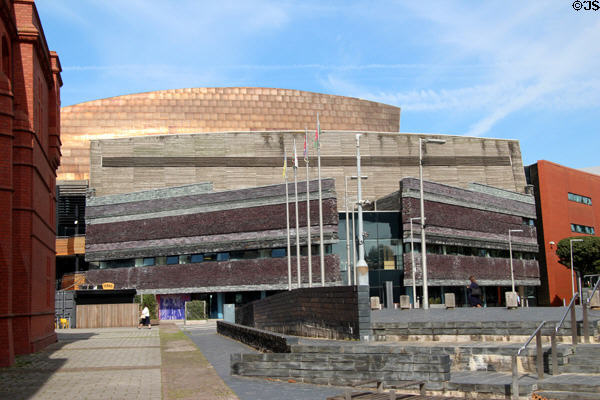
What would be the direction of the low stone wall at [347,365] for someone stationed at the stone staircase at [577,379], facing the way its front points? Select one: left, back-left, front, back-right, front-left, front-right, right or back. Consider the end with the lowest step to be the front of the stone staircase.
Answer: right

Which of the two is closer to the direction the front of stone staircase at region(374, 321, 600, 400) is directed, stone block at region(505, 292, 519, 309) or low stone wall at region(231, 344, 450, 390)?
the low stone wall

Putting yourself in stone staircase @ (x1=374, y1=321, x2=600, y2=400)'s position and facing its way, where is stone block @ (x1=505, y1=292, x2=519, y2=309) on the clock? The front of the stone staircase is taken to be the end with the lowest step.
The stone block is roughly at 6 o'clock from the stone staircase.

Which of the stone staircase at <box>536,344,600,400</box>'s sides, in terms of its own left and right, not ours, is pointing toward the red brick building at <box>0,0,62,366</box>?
right

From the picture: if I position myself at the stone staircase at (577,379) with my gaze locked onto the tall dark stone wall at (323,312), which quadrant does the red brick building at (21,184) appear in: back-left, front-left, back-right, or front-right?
front-left

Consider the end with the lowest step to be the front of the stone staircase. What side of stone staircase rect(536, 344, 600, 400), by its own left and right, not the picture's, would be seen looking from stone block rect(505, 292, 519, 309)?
back

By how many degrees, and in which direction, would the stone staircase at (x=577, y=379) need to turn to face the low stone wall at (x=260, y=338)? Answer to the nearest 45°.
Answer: approximately 135° to its right

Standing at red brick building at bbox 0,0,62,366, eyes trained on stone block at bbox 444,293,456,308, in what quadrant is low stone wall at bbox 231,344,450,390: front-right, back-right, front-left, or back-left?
front-right

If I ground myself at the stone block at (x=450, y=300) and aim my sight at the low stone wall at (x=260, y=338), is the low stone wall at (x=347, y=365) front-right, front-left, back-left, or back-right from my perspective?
front-left

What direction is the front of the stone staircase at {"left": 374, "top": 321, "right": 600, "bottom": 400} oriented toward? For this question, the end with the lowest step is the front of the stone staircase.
toward the camera

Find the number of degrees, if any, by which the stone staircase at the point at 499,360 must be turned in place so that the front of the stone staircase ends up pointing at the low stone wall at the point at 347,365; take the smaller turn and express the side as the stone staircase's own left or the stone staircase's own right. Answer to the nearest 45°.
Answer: approximately 90° to the stone staircase's own right

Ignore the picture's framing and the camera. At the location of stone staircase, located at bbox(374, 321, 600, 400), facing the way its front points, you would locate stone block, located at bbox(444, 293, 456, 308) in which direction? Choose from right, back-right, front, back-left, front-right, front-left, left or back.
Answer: back

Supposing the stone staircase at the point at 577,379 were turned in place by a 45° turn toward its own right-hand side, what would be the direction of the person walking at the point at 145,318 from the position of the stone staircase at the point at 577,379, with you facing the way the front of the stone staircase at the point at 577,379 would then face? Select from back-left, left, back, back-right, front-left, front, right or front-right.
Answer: right

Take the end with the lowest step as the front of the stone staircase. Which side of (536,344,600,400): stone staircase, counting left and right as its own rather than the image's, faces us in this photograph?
front

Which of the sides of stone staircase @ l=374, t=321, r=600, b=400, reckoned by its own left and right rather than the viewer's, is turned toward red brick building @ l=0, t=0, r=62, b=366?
right
